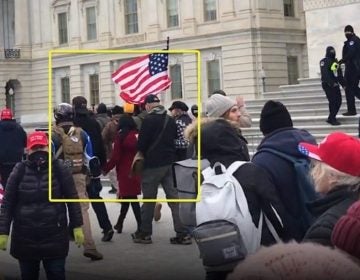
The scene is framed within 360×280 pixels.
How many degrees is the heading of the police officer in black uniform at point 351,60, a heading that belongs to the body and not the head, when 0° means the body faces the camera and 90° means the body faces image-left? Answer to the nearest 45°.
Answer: approximately 45°

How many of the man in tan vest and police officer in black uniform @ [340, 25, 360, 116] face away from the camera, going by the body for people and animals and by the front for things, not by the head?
1

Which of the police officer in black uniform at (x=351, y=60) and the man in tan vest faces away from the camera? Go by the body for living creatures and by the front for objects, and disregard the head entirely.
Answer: the man in tan vest

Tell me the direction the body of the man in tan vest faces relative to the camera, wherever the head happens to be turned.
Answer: away from the camera

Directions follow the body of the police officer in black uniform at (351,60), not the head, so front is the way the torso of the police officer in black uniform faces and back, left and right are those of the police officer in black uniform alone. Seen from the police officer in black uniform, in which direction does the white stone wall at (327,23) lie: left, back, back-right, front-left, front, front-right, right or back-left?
back-right
